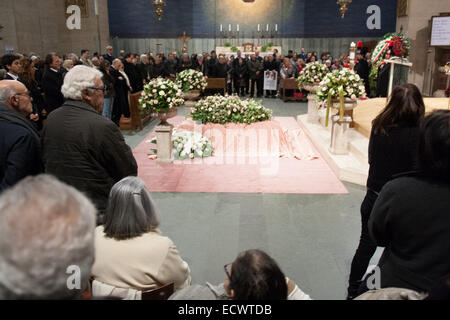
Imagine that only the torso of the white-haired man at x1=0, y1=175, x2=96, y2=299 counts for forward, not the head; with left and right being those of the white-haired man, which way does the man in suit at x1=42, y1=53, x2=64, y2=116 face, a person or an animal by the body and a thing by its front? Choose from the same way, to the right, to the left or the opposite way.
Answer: to the right

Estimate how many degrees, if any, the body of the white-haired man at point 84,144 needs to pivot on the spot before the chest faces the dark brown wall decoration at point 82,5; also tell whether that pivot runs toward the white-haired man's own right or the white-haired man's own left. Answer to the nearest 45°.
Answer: approximately 45° to the white-haired man's own left

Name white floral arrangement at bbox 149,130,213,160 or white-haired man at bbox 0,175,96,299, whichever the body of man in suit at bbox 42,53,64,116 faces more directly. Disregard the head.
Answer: the white floral arrangement

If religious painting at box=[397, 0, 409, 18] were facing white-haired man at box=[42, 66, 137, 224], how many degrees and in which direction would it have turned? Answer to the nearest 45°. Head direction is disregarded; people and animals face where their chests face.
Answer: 0° — it already faces them

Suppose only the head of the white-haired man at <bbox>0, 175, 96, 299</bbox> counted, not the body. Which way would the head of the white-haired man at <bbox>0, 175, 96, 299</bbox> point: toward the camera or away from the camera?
away from the camera

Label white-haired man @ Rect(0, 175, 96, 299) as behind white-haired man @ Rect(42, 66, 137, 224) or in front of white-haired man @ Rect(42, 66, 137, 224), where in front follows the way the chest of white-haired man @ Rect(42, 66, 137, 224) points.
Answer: behind

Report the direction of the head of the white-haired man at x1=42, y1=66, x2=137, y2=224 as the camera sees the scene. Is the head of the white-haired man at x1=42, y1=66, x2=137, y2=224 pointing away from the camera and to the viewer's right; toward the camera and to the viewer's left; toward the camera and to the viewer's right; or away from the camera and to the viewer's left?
away from the camera and to the viewer's right

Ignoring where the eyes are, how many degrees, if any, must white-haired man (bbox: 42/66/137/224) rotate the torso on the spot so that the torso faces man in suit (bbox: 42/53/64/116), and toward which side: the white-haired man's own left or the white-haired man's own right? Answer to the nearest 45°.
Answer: approximately 45° to the white-haired man's own left

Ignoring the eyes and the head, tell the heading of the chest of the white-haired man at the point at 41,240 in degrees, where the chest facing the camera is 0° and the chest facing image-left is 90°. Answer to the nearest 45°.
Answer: approximately 180°

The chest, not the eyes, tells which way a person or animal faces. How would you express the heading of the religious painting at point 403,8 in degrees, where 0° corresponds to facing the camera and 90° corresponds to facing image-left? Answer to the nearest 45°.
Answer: approximately 0°

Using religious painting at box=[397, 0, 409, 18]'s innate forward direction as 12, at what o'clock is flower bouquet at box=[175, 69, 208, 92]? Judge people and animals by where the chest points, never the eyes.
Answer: The flower bouquet is roughly at 1 o'clock from the religious painting.

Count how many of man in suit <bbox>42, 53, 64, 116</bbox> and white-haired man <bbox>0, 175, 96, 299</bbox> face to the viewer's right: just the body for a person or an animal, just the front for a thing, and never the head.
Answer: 1

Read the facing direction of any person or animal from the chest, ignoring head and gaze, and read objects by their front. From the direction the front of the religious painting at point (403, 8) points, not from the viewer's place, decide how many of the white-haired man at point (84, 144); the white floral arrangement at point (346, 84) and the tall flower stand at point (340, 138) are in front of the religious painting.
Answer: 3

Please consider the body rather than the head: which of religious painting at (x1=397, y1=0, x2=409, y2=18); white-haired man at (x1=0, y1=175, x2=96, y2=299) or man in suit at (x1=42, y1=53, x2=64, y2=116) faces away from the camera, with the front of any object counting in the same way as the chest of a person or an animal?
the white-haired man

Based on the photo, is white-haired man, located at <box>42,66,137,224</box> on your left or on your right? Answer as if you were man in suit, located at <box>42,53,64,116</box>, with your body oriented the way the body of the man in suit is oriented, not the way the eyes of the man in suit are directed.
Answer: on your right

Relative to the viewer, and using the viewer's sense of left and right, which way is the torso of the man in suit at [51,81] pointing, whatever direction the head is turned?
facing to the right of the viewer
